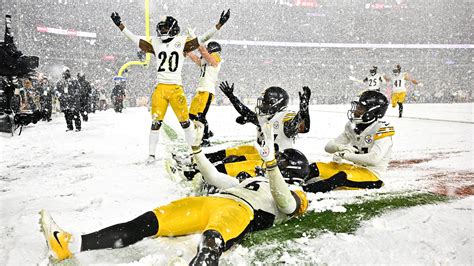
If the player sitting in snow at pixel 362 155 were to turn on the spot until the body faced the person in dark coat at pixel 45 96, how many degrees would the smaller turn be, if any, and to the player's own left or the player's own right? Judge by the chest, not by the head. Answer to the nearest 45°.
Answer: approximately 90° to the player's own right

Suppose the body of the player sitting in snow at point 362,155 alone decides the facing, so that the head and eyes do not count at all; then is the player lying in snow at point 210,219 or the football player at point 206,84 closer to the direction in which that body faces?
the player lying in snow

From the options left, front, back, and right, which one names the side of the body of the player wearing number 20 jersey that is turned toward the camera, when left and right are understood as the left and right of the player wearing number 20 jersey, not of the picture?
front

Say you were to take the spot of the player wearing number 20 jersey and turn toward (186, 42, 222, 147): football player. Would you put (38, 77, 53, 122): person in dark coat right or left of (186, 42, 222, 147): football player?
left

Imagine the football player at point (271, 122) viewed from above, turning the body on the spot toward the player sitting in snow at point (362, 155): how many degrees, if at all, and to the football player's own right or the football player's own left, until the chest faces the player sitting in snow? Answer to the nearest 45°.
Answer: approximately 135° to the football player's own left

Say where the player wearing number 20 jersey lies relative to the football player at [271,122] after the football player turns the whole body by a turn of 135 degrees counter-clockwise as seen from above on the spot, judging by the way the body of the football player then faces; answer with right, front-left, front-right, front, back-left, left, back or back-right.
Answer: back-left

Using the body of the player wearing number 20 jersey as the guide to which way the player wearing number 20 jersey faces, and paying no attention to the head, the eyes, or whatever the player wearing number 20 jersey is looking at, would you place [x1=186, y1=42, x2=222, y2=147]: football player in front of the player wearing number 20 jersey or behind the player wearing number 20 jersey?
behind

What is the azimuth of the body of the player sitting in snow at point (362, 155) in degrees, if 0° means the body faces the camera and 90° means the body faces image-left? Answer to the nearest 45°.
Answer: approximately 45°

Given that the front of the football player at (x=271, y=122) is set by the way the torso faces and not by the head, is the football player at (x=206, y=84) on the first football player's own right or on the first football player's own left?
on the first football player's own right

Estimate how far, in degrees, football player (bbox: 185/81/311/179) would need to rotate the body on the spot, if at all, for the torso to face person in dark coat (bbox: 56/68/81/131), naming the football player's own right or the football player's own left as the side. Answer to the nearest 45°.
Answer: approximately 90° to the football player's own right

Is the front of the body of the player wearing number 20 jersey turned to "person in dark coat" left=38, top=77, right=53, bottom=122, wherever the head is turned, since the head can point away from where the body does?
no

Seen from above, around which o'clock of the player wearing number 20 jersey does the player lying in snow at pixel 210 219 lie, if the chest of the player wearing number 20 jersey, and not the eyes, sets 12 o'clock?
The player lying in snow is roughly at 12 o'clock from the player wearing number 20 jersey.
